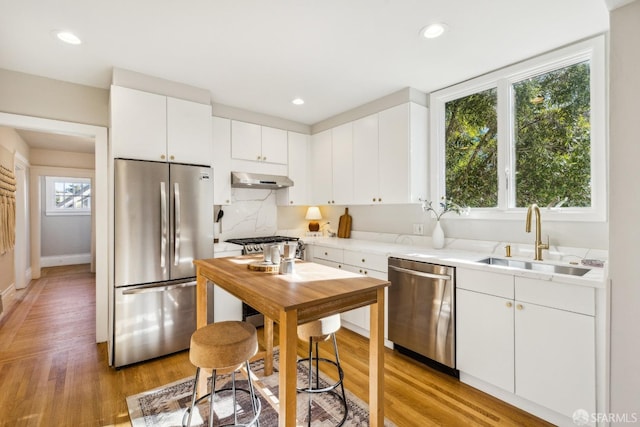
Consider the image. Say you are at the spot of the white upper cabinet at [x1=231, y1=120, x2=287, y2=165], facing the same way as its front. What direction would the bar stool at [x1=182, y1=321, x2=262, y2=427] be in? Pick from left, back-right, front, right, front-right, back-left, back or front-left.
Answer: front-right

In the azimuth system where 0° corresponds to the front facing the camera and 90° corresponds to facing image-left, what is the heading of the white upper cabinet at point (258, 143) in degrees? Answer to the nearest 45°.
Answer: approximately 315°

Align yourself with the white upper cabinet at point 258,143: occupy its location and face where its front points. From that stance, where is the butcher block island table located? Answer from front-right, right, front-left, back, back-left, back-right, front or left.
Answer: front-right

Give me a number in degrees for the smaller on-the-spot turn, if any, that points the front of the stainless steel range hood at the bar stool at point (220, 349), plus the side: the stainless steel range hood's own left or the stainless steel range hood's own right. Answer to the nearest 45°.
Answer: approximately 45° to the stainless steel range hood's own right

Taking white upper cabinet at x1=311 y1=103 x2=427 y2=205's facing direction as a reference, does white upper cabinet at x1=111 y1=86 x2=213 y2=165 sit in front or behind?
in front

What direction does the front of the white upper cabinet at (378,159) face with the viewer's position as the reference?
facing the viewer and to the left of the viewer

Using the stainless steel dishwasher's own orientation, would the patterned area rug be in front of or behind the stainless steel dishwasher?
in front

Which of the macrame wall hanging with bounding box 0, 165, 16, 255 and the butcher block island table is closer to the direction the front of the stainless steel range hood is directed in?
the butcher block island table

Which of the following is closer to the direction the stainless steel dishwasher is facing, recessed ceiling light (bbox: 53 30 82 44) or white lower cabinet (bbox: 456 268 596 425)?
the recessed ceiling light

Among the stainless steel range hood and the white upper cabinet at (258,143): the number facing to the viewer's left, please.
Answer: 0
